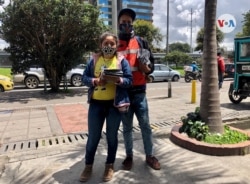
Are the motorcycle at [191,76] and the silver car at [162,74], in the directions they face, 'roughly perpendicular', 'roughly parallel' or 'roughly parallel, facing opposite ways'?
roughly parallel

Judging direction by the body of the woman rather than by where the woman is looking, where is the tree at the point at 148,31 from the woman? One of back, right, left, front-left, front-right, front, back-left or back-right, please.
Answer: back

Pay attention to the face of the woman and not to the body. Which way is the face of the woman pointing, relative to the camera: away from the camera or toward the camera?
toward the camera

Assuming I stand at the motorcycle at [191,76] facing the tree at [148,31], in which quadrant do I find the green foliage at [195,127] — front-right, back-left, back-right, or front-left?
back-left

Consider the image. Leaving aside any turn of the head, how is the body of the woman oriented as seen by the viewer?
toward the camera

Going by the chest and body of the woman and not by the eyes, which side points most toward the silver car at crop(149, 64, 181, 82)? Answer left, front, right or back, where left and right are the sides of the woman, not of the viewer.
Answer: back
